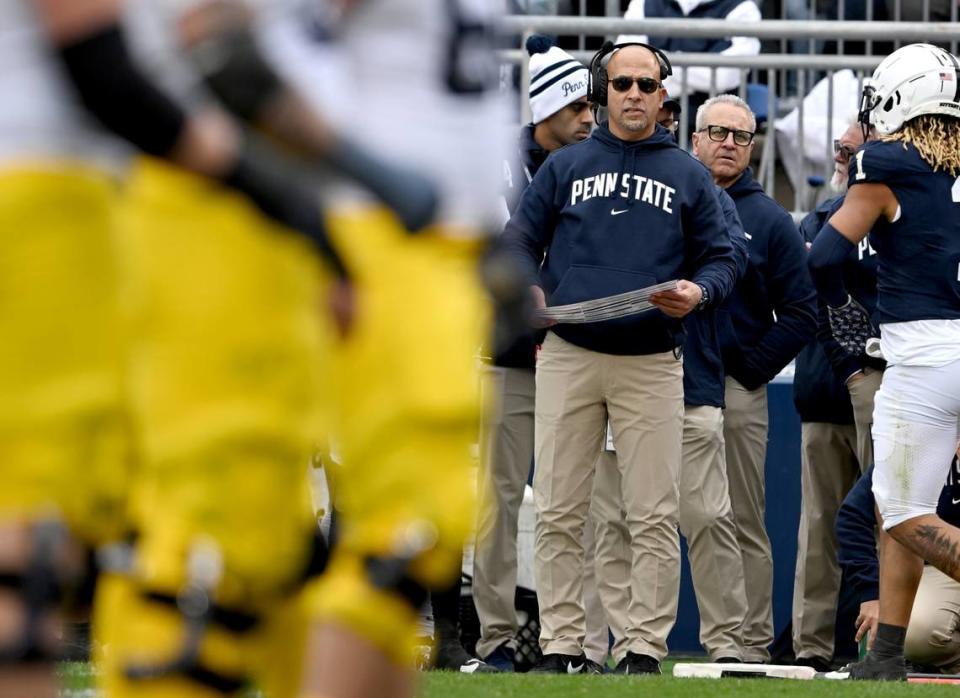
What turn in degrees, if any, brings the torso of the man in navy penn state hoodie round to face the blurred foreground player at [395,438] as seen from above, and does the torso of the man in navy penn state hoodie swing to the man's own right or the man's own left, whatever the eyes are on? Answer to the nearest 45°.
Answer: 0° — they already face them

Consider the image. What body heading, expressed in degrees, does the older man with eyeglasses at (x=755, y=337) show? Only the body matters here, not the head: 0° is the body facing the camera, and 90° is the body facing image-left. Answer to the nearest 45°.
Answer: approximately 45°

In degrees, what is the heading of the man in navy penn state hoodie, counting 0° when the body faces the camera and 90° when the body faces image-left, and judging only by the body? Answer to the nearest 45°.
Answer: approximately 0°

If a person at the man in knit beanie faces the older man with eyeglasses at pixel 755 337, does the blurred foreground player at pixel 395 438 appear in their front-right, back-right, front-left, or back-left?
back-right
